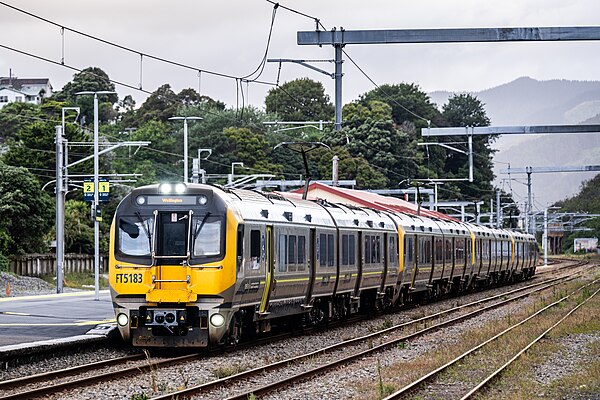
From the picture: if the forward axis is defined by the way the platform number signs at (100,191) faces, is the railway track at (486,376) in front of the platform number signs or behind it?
in front

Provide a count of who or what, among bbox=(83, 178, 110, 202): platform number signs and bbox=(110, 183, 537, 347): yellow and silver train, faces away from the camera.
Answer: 0

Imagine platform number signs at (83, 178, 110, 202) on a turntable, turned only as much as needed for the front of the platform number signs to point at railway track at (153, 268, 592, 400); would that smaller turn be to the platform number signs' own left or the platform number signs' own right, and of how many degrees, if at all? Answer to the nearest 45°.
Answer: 0° — it already faces it

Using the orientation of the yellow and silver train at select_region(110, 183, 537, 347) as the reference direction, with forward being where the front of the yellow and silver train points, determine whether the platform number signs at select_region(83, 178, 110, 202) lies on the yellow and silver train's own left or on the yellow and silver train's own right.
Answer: on the yellow and silver train's own right

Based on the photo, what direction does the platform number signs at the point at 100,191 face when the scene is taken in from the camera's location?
facing the viewer

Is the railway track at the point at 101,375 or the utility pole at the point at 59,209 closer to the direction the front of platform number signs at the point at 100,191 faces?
the railway track

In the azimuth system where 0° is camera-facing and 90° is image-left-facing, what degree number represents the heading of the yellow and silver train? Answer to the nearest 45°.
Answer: approximately 45°
